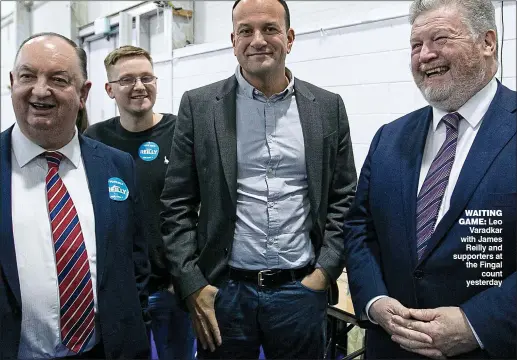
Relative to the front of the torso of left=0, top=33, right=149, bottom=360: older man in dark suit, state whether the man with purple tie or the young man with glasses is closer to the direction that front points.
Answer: the man with purple tie

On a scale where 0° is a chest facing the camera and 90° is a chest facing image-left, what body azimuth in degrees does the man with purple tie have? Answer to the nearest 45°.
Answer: approximately 45°

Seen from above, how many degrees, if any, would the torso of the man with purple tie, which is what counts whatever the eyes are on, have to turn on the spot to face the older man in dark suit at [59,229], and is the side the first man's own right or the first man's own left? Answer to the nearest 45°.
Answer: approximately 45° to the first man's own right

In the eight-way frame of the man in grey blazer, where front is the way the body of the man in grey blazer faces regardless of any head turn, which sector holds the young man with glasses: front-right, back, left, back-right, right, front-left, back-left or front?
back-right

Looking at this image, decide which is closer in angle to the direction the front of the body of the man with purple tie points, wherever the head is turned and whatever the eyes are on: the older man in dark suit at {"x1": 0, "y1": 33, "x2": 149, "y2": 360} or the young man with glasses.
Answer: the older man in dark suit

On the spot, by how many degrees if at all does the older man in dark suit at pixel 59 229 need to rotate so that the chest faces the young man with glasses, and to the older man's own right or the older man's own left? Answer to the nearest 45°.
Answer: approximately 135° to the older man's own left

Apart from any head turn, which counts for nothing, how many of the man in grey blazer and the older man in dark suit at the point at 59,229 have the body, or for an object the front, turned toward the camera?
2

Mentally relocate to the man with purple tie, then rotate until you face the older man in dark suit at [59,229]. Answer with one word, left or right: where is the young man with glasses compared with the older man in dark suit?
right

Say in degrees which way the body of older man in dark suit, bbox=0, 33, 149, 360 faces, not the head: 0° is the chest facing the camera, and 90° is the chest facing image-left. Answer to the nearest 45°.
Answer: approximately 0°
